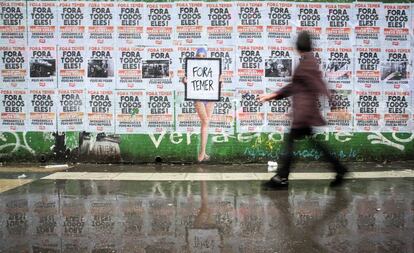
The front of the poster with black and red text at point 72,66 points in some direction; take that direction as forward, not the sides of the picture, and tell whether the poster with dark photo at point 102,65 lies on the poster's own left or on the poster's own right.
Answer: on the poster's own left

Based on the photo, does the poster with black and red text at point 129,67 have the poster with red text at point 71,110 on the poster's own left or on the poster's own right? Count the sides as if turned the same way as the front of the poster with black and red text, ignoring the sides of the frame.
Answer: on the poster's own right

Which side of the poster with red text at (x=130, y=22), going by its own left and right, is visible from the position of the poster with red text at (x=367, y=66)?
left

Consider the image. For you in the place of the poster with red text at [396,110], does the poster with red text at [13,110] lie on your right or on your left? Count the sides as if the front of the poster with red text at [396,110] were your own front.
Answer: on your right
